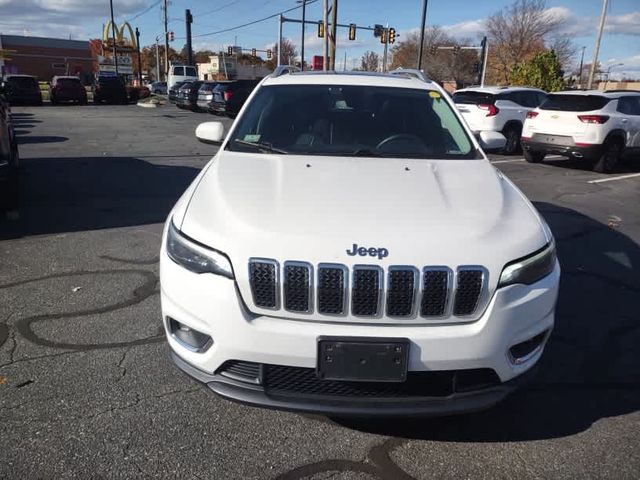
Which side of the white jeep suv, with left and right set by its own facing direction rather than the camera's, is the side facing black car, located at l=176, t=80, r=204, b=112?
back

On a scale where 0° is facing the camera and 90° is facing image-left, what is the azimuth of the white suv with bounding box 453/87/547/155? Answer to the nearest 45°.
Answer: approximately 225°

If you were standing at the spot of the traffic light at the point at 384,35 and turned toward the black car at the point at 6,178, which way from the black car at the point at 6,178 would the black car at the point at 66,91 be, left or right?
right

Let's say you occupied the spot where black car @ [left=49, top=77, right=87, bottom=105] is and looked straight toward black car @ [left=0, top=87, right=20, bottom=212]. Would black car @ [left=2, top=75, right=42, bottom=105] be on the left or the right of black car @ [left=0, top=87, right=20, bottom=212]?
right

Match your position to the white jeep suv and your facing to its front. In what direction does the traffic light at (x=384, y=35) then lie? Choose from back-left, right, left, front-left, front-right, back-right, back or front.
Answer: back

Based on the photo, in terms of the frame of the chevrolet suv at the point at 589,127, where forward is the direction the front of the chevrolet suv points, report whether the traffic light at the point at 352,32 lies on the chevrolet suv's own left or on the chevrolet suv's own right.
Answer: on the chevrolet suv's own left

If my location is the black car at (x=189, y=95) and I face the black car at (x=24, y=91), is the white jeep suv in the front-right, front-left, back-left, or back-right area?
back-left

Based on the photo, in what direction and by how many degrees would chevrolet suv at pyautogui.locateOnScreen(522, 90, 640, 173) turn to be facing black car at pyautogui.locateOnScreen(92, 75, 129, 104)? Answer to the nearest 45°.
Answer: approximately 90° to its left

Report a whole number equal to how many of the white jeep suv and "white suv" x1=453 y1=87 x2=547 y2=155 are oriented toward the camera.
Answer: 1

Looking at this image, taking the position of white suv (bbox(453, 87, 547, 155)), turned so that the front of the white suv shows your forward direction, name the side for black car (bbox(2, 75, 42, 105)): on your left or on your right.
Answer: on your left

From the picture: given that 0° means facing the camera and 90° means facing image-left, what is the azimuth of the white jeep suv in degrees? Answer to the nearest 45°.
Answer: approximately 0°

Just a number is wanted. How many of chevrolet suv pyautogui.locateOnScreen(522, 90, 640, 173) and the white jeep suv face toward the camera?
1

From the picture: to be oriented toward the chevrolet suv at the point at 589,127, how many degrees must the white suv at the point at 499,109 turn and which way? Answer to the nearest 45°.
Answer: approximately 90° to its right
